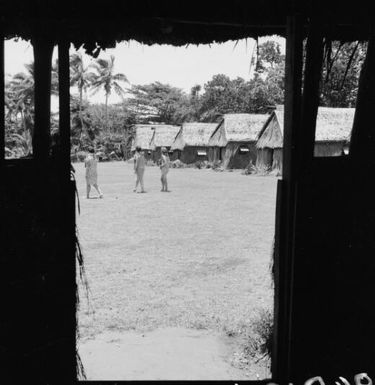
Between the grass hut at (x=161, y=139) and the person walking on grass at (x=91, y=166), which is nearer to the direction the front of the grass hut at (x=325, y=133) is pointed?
the person walking on grass

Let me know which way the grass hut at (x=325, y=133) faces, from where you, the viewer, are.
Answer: facing the viewer and to the left of the viewer

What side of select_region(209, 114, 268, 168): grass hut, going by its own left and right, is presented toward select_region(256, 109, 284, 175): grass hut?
left

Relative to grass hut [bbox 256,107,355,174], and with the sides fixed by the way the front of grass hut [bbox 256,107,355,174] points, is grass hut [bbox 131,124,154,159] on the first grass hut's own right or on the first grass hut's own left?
on the first grass hut's own right

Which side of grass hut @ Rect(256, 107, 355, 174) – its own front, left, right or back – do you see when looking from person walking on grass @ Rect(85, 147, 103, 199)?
front

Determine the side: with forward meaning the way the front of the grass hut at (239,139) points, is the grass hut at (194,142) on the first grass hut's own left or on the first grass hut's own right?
on the first grass hut's own right

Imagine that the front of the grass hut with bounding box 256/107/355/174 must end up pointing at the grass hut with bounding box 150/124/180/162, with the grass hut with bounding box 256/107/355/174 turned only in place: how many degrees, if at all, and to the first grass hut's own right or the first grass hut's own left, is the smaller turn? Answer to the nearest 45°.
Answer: approximately 90° to the first grass hut's own right

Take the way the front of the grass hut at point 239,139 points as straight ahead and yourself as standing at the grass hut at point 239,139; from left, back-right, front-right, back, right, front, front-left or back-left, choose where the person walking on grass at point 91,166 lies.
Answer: front-left

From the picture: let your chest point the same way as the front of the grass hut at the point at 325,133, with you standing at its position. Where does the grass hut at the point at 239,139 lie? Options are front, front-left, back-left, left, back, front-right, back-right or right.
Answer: right

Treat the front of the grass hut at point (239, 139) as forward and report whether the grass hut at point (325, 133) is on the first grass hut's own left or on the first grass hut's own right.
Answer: on the first grass hut's own left

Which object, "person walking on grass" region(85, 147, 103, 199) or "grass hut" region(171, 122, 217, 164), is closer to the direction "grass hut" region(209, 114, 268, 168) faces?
the person walking on grass

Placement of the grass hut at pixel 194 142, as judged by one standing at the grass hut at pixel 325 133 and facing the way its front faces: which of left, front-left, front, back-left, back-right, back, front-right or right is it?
right

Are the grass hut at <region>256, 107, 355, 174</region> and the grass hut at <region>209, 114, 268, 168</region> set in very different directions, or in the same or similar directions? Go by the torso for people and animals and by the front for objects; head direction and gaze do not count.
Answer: same or similar directions

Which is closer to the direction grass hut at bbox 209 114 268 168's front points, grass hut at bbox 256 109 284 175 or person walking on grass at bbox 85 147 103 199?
the person walking on grass

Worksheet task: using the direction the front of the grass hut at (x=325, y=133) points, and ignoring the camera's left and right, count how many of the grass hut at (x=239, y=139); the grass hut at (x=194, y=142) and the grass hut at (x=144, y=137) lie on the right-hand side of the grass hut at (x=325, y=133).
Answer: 3
